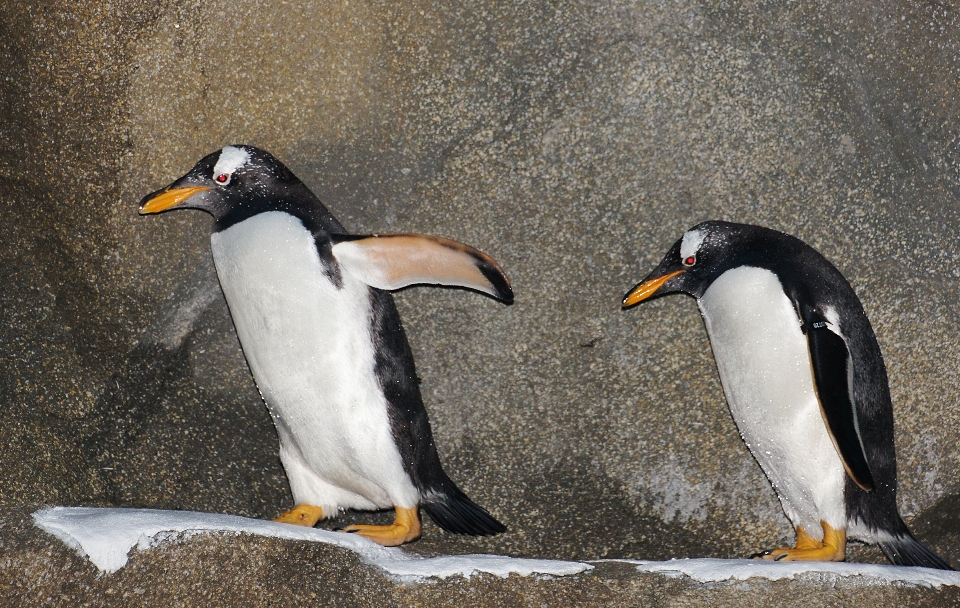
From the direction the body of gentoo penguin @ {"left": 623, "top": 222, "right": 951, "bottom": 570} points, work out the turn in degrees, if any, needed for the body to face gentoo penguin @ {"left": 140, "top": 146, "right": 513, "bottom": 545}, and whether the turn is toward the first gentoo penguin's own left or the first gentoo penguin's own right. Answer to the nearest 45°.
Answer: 0° — it already faces it

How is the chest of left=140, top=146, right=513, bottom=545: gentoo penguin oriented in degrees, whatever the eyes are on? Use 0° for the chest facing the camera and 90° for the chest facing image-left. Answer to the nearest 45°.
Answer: approximately 90°

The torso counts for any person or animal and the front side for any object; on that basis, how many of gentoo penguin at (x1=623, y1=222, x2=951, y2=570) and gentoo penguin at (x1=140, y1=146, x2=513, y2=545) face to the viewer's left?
2

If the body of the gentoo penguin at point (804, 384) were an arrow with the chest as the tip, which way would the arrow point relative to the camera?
to the viewer's left

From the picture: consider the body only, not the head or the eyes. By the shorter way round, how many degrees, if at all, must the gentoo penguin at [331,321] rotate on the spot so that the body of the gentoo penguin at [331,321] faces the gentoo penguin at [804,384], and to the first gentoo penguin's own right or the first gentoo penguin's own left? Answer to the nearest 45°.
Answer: approximately 180°
